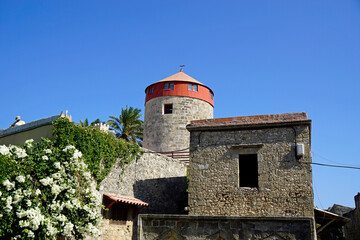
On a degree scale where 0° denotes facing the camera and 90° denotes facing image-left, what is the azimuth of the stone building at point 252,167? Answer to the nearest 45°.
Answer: approximately 0°

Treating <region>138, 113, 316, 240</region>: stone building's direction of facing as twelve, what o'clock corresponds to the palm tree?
The palm tree is roughly at 5 o'clock from the stone building.

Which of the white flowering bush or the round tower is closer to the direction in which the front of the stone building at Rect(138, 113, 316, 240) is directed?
the white flowering bush

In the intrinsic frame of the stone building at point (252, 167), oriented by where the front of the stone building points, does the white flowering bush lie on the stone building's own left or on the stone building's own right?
on the stone building's own right

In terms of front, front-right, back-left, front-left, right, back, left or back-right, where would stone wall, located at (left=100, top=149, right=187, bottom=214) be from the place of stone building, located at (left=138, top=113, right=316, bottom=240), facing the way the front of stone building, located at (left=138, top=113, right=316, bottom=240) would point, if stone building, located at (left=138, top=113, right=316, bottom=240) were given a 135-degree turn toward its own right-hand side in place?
front

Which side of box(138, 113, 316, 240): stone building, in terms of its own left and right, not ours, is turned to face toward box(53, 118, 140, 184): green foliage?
right

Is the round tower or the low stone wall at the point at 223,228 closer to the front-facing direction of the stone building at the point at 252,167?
the low stone wall

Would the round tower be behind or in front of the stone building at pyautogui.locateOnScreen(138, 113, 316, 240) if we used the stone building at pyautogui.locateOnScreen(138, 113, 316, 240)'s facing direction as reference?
behind

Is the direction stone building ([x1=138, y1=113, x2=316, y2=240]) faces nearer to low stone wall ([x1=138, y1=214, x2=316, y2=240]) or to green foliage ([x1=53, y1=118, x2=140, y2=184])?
the low stone wall
